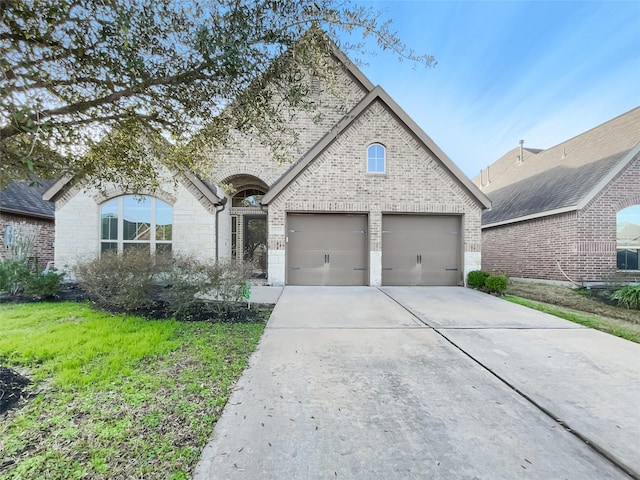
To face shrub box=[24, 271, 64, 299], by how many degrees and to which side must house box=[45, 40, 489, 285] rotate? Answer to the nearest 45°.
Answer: approximately 90° to its right

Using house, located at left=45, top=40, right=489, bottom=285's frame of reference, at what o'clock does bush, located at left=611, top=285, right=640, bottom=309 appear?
The bush is roughly at 10 o'clock from the house.

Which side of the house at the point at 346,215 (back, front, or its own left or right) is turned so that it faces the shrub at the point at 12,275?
right

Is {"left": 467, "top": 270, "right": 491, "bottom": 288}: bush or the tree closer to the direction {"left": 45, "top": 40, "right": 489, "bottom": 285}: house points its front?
the tree

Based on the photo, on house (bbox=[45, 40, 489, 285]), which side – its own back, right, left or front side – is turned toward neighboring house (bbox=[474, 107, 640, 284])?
left

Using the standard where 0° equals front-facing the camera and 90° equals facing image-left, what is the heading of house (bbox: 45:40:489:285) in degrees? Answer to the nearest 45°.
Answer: approximately 0°

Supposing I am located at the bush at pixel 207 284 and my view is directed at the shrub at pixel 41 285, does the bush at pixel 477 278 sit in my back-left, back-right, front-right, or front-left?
back-right

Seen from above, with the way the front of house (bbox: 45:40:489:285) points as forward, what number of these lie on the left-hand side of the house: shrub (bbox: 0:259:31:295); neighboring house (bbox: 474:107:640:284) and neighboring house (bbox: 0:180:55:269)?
1

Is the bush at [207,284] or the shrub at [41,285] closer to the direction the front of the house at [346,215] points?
the bush

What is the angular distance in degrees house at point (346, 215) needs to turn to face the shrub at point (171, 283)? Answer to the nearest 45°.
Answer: approximately 45° to its right

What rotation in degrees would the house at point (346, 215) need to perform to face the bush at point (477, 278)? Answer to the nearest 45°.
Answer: approximately 90° to its left

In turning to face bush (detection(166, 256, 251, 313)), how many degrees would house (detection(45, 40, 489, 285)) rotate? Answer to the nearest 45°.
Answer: approximately 45° to its right
